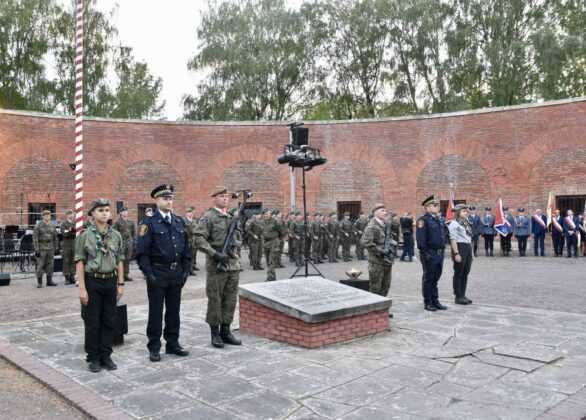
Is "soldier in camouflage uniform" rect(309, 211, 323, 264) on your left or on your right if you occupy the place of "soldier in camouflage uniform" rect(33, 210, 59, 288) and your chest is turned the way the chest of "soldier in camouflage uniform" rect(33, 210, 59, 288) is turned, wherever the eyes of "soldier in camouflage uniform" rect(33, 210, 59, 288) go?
on your left

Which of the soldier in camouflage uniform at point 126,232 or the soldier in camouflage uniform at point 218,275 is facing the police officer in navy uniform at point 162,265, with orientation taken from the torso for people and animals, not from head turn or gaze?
the soldier in camouflage uniform at point 126,232

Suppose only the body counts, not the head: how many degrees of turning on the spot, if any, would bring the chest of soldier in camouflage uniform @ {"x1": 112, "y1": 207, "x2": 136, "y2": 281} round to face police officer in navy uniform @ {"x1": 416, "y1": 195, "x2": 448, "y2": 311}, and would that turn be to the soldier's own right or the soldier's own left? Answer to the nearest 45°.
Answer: approximately 45° to the soldier's own left

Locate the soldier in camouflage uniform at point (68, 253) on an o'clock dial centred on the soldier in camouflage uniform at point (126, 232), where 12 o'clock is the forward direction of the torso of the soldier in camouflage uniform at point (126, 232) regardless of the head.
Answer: the soldier in camouflage uniform at point (68, 253) is roughly at 3 o'clock from the soldier in camouflage uniform at point (126, 232).

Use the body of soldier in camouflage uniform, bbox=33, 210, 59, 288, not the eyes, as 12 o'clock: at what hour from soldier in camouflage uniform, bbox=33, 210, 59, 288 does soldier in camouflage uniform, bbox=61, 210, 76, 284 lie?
soldier in camouflage uniform, bbox=61, 210, 76, 284 is roughly at 10 o'clock from soldier in camouflage uniform, bbox=33, 210, 59, 288.

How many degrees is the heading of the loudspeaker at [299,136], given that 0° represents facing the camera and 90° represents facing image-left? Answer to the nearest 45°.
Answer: approximately 0°

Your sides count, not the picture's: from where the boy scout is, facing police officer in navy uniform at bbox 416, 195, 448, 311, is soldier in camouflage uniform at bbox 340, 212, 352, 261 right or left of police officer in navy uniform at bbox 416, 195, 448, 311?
left

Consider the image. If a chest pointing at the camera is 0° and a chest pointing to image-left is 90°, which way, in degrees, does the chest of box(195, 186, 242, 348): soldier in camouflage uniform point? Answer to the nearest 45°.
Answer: approximately 315°

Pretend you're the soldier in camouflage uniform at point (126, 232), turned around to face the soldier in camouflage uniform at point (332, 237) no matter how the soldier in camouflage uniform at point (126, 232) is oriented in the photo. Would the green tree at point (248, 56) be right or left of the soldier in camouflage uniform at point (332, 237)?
left

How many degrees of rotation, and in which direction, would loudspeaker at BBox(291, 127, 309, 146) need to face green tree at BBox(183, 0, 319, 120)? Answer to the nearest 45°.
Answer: approximately 180°

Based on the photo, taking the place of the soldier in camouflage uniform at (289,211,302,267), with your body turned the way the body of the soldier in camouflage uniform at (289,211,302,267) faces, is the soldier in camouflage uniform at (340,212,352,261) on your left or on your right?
on your left
